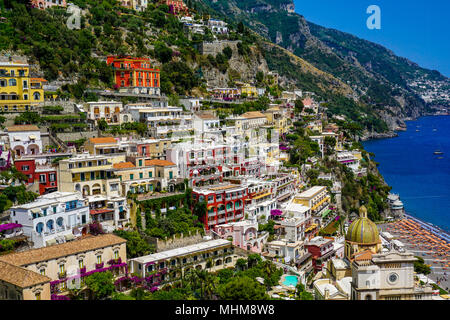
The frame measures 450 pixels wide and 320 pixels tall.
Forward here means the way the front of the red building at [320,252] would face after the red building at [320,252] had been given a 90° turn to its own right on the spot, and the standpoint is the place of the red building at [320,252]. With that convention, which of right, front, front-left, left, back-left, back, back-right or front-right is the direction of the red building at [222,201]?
front-right

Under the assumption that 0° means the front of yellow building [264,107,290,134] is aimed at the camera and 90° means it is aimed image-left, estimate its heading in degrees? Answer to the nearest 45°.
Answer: approximately 315°

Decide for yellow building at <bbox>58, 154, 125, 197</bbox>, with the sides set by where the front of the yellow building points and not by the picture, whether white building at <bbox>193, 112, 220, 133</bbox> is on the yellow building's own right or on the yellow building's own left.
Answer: on the yellow building's own left

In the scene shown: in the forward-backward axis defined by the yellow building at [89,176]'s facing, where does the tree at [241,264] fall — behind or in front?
in front

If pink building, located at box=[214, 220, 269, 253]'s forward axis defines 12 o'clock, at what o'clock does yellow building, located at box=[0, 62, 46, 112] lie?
The yellow building is roughly at 5 o'clock from the pink building.

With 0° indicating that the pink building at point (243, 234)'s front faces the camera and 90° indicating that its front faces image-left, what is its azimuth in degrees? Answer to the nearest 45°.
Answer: approximately 315°

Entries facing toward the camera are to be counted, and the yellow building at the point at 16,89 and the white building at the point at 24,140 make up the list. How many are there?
2

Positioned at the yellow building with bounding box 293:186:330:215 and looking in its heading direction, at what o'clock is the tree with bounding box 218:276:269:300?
The tree is roughly at 2 o'clock from the yellow building.

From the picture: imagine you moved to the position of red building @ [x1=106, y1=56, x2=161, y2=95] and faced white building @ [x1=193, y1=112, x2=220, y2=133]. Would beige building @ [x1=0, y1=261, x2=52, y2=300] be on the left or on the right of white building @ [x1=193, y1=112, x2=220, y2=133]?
right

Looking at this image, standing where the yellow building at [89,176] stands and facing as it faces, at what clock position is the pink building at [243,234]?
The pink building is roughly at 11 o'clock from the yellow building.

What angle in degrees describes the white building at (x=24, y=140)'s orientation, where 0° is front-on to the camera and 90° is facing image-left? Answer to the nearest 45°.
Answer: approximately 0°

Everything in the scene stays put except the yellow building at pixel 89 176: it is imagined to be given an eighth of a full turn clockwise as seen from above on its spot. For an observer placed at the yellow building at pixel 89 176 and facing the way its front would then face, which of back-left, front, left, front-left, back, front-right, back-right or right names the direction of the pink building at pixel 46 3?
back

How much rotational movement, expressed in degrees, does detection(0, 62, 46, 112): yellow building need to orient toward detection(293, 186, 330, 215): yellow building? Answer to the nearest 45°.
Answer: approximately 90° to its left

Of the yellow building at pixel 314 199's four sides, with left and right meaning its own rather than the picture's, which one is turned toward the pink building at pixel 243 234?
right
